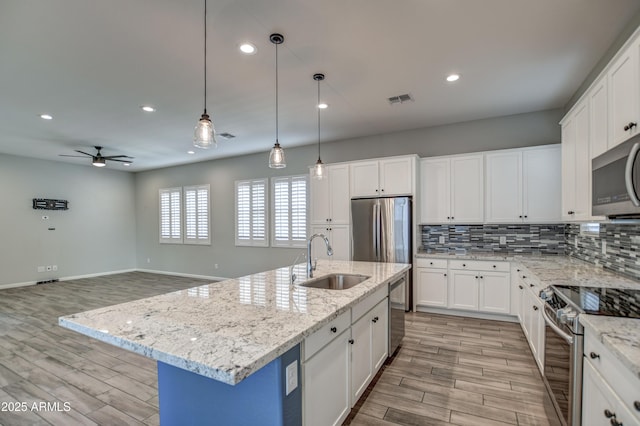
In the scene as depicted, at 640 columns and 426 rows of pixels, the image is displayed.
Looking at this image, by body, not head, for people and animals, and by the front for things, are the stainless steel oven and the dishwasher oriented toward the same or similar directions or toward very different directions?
very different directions

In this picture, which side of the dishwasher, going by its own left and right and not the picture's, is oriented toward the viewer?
right

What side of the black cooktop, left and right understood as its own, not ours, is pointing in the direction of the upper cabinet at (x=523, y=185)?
right

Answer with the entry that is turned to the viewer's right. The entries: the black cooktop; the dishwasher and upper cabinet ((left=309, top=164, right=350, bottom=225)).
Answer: the dishwasher

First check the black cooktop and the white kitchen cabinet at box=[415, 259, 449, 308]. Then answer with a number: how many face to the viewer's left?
1

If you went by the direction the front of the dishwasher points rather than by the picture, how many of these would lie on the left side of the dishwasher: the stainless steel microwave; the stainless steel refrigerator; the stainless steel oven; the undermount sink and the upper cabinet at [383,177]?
2

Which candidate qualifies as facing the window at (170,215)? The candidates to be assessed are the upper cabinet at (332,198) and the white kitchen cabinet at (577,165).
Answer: the white kitchen cabinet

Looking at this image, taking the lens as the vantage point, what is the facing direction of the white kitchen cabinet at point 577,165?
facing to the left of the viewer

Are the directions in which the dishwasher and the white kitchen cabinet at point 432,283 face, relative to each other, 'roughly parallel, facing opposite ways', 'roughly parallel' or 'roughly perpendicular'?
roughly perpendicular

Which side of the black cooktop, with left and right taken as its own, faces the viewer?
left

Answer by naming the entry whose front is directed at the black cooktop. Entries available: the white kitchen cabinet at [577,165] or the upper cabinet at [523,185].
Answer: the upper cabinet
